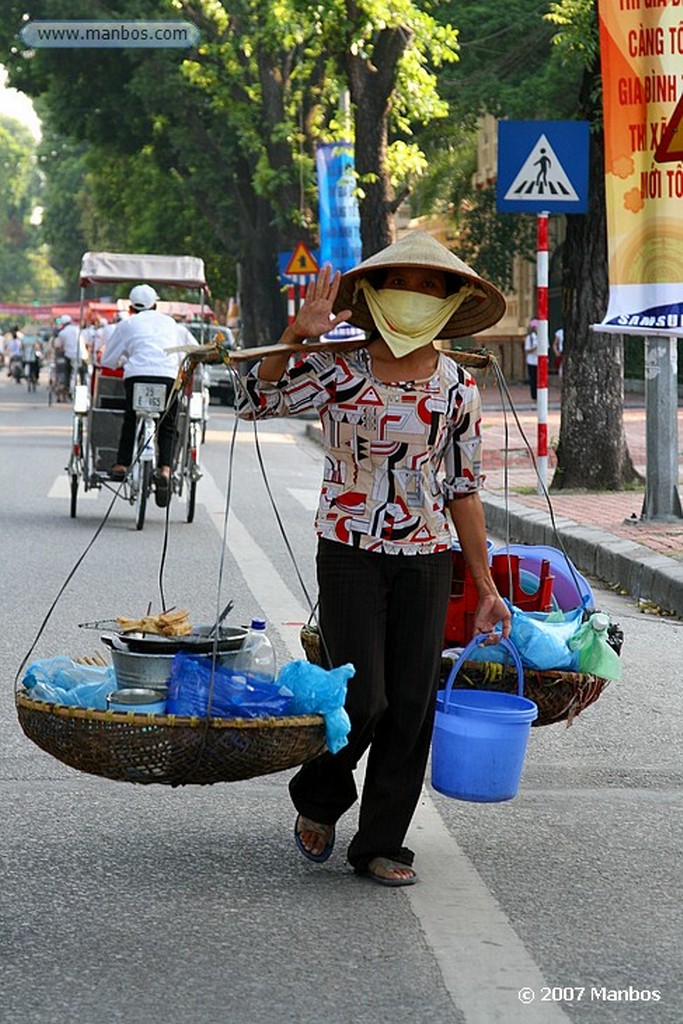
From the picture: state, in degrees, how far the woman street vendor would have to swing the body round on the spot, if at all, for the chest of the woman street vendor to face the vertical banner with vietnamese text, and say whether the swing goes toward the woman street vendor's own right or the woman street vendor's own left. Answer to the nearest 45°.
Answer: approximately 180°

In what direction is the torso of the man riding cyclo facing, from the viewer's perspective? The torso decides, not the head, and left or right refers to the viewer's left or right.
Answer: facing away from the viewer

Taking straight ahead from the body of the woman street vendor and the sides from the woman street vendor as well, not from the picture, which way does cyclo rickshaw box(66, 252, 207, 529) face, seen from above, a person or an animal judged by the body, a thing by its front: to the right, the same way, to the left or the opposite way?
the opposite way

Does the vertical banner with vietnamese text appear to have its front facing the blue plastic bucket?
yes

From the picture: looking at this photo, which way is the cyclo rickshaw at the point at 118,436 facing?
away from the camera

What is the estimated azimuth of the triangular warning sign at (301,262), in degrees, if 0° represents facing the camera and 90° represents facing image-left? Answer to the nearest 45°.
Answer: approximately 0°

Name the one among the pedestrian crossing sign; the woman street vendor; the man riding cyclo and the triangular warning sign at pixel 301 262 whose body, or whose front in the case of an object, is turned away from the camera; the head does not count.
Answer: the man riding cyclo

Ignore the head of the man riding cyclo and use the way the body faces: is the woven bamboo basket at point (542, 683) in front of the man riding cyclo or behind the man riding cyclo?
behind

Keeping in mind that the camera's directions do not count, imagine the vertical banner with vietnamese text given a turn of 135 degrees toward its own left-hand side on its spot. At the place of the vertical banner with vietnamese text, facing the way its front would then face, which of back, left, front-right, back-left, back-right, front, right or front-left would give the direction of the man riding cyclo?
back-left

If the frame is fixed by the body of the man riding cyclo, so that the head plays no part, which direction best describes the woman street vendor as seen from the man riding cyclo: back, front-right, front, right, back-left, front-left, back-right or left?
back

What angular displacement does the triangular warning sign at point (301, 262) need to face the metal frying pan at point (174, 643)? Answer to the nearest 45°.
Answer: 0° — it already faces it

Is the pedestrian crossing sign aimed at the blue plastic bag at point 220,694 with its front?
yes

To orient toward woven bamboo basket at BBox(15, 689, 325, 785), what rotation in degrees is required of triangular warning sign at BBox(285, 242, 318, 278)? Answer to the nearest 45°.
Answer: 0° — it already faces it

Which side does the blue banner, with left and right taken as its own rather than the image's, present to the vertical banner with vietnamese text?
front
